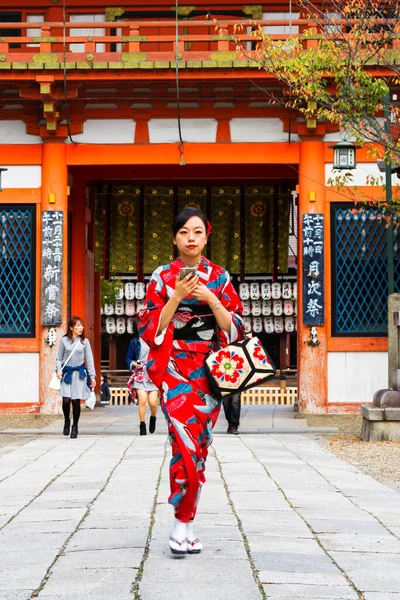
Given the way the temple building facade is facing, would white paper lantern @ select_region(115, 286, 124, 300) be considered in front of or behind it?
behind

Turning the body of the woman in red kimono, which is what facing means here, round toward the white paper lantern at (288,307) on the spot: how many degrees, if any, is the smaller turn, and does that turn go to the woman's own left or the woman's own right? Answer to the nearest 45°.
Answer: approximately 180°

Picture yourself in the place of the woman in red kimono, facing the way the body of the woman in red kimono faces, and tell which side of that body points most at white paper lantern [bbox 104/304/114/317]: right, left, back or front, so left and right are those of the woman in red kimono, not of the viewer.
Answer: back

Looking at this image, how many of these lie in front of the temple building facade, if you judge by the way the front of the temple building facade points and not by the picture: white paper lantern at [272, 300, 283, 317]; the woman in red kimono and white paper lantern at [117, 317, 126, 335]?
1

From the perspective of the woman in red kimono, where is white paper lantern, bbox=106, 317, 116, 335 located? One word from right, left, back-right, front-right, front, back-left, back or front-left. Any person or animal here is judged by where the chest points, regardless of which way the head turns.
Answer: back

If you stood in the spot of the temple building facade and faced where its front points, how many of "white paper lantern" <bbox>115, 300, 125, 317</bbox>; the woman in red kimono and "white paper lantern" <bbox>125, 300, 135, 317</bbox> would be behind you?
2

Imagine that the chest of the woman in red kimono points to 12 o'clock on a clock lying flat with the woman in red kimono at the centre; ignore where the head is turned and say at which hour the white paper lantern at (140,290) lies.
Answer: The white paper lantern is roughly at 6 o'clock from the woman in red kimono.

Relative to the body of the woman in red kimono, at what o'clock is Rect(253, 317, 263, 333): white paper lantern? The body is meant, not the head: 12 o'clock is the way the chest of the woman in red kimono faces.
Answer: The white paper lantern is roughly at 6 o'clock from the woman in red kimono.

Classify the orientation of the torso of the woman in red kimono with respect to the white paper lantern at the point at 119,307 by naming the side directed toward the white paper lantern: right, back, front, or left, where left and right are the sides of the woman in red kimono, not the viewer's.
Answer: back

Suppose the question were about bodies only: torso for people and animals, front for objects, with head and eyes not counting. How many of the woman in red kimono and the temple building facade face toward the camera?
2

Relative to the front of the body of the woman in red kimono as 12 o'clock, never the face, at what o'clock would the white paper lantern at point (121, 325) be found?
The white paper lantern is roughly at 6 o'clock from the woman in red kimono.

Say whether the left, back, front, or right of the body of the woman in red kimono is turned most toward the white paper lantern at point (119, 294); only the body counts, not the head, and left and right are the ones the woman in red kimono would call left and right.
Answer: back
